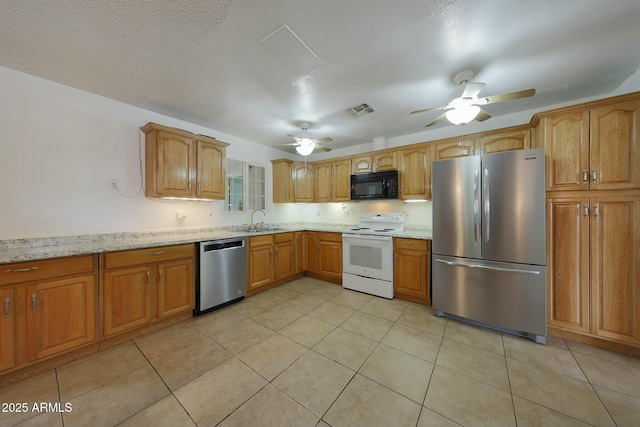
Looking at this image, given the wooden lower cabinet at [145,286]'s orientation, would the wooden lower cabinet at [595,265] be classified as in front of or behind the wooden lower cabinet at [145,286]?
in front

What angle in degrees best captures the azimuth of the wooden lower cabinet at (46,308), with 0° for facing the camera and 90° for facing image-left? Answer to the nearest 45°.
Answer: approximately 315°

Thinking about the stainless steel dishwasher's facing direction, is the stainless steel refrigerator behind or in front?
in front

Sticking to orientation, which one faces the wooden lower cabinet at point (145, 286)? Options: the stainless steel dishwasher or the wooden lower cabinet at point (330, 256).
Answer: the wooden lower cabinet at point (330, 256)

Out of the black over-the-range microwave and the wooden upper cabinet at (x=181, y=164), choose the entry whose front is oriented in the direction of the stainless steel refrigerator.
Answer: the wooden upper cabinet

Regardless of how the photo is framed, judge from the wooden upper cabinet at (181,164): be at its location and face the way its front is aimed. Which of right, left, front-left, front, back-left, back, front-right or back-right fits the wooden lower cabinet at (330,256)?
front-left

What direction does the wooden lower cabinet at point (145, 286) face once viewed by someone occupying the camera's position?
facing the viewer and to the right of the viewer

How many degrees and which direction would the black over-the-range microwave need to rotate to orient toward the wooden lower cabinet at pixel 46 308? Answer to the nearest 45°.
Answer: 0° — it already faces it

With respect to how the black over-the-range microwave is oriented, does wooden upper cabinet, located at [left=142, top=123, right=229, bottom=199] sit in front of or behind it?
in front

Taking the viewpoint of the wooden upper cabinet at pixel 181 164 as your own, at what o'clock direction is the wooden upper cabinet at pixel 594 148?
the wooden upper cabinet at pixel 594 148 is roughly at 12 o'clock from the wooden upper cabinet at pixel 181 164.

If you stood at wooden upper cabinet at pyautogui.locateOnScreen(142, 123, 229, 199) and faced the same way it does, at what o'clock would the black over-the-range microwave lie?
The black over-the-range microwave is roughly at 11 o'clock from the wooden upper cabinet.

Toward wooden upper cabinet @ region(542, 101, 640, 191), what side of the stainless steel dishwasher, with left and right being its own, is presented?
front

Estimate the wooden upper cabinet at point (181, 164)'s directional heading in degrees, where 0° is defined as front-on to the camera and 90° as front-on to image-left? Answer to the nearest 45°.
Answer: approximately 315°
